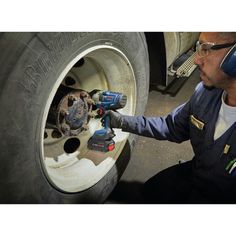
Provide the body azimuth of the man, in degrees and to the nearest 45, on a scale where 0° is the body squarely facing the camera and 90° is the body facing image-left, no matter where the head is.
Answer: approximately 45°

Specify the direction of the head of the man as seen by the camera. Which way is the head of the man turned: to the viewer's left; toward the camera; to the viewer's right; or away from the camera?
to the viewer's left
